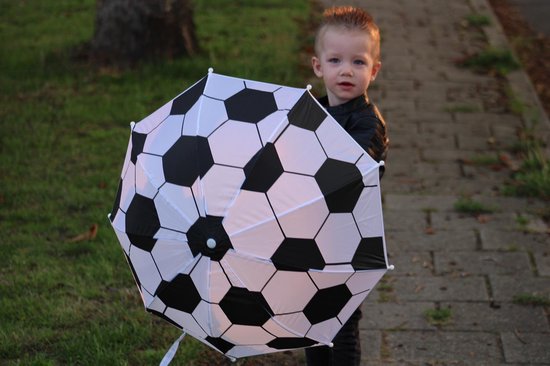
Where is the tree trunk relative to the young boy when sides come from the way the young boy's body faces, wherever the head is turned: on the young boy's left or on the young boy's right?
on the young boy's right

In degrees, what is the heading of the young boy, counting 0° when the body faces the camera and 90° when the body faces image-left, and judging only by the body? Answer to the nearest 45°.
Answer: approximately 45°
